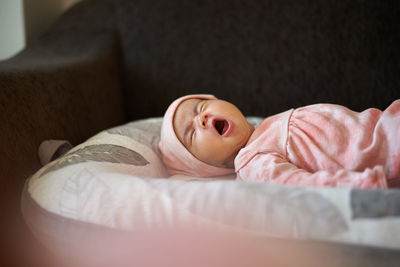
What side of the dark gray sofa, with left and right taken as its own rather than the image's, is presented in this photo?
front
